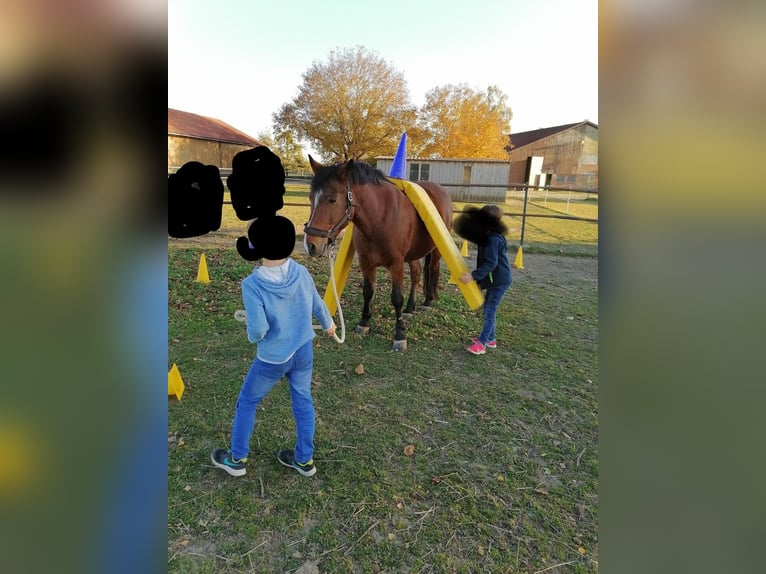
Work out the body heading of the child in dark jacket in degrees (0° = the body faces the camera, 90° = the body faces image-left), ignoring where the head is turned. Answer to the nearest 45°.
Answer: approximately 90°

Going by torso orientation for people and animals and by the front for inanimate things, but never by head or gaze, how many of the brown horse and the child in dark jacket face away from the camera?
0

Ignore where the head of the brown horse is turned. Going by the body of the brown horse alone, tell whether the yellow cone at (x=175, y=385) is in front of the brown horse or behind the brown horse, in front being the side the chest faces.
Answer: in front

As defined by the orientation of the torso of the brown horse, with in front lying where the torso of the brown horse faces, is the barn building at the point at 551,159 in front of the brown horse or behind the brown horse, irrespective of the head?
behind

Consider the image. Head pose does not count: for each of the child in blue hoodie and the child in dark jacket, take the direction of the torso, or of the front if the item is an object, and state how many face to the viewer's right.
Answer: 0

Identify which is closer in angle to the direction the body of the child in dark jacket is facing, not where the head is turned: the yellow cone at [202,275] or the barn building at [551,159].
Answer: the yellow cone

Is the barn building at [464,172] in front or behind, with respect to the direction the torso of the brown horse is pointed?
behind

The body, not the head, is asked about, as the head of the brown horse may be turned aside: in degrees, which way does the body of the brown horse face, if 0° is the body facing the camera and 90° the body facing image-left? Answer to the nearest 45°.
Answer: approximately 45°
